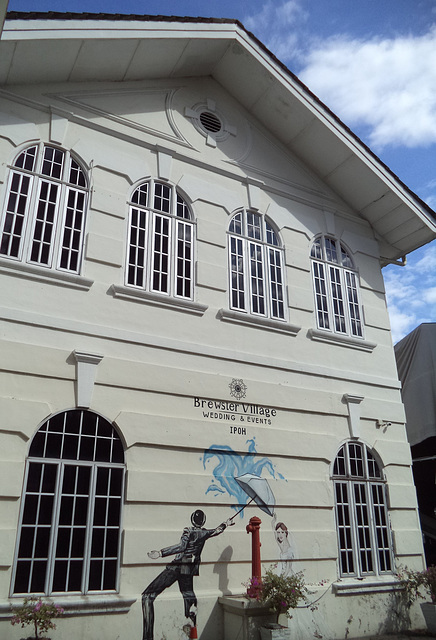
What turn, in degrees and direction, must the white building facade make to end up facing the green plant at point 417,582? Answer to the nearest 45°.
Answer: approximately 90° to its left
